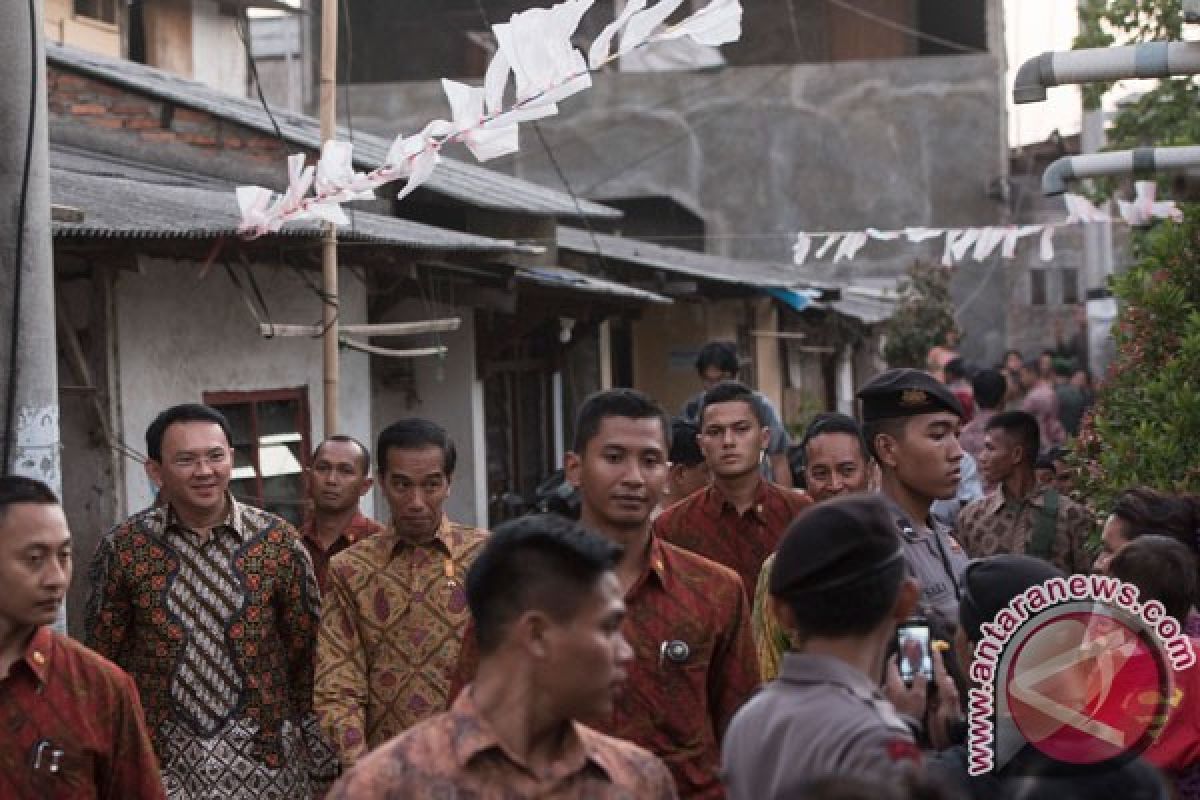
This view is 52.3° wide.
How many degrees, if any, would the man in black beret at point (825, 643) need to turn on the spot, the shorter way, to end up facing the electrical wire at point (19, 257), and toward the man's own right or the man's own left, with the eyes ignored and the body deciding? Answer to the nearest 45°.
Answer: approximately 90° to the man's own left

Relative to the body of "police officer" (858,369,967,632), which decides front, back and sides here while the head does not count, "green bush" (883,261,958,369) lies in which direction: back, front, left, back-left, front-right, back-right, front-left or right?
back-left

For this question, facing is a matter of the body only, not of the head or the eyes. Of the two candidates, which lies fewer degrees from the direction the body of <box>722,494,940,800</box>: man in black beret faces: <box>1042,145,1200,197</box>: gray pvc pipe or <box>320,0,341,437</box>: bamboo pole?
the gray pvc pipe

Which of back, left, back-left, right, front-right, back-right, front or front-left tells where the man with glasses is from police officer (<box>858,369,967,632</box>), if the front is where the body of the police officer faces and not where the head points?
back-right

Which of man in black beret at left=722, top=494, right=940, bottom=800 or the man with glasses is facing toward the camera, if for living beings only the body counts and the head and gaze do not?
the man with glasses

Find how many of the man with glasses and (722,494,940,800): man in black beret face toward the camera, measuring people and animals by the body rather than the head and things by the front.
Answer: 1

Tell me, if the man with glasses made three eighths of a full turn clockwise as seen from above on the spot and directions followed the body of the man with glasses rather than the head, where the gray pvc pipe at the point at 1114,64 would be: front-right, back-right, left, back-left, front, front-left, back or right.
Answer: back-right

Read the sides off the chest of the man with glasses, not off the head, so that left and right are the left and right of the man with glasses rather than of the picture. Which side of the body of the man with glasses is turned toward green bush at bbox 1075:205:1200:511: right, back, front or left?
left

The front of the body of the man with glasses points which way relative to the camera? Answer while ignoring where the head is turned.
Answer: toward the camera
